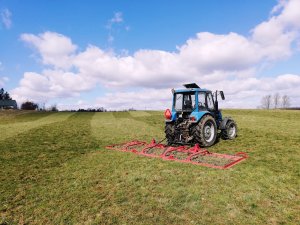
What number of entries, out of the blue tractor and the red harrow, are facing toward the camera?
0

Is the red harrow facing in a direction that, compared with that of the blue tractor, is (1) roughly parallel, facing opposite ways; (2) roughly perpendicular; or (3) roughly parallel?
roughly parallel

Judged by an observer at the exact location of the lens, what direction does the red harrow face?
facing away from the viewer and to the right of the viewer

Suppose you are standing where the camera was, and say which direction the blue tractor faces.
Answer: facing away from the viewer and to the right of the viewer

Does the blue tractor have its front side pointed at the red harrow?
no
